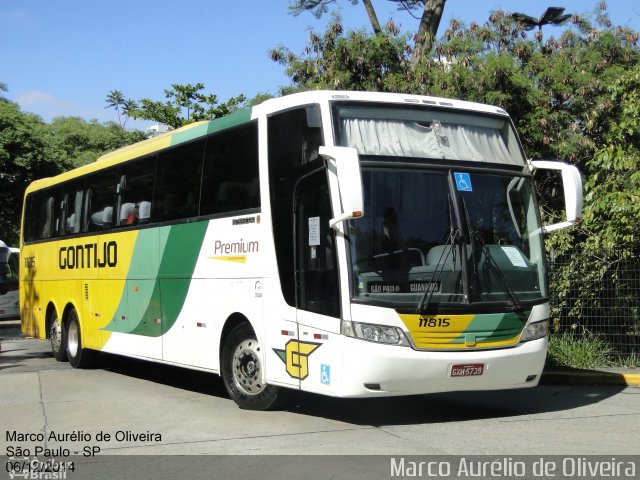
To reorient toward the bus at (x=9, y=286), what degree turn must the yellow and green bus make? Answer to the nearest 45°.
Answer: approximately 180°

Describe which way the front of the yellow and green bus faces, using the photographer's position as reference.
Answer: facing the viewer and to the right of the viewer

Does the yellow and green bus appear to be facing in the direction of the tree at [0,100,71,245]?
no

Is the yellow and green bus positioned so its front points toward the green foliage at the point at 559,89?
no

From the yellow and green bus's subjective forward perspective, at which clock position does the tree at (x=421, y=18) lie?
The tree is roughly at 8 o'clock from the yellow and green bus.

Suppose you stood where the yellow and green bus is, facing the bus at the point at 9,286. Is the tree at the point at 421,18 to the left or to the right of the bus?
right

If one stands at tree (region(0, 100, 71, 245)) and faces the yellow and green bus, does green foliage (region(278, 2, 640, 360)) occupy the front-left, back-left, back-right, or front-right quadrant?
front-left
